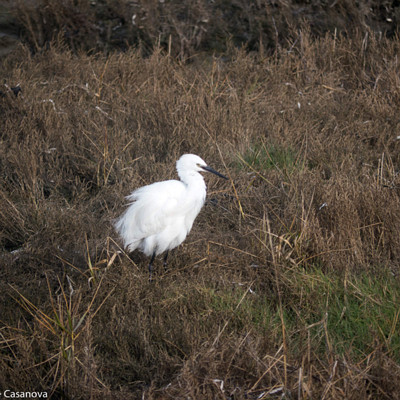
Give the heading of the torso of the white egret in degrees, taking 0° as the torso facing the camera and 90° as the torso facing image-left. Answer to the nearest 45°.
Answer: approximately 270°
